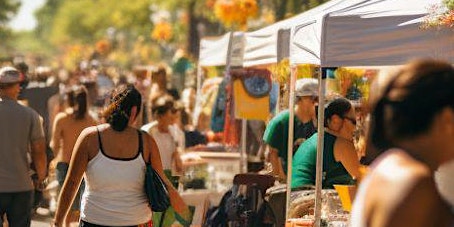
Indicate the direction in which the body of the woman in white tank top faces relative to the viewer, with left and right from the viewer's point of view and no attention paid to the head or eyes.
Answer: facing away from the viewer

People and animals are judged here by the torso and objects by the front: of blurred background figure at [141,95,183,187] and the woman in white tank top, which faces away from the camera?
the woman in white tank top
